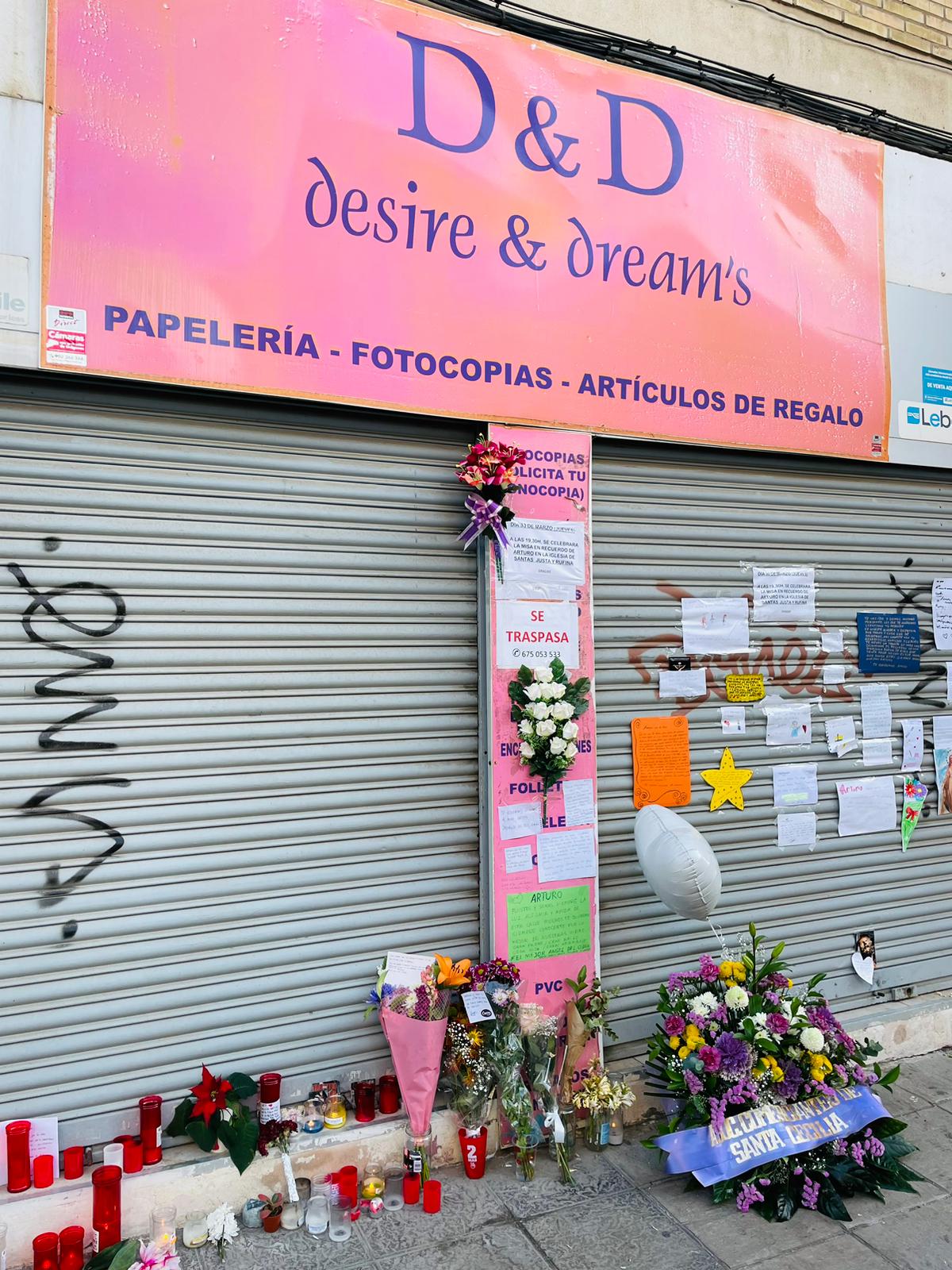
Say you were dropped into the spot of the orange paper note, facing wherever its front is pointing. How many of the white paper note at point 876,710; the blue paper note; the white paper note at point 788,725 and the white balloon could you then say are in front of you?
1

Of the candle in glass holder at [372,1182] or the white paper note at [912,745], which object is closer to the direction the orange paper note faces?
the candle in glass holder

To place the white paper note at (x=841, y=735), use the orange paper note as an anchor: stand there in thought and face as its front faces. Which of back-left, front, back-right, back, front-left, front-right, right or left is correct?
back-left

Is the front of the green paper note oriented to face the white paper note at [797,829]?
no

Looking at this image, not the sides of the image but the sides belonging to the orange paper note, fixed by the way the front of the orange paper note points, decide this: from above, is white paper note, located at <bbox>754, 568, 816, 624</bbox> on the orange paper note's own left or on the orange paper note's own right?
on the orange paper note's own left

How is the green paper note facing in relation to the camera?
toward the camera

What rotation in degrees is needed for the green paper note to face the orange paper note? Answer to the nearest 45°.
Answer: approximately 135° to its left

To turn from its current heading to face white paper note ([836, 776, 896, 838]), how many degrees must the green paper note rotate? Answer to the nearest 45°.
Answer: approximately 135° to its left

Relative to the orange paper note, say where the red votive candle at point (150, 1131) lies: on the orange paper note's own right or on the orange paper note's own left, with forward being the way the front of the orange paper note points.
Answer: on the orange paper note's own right

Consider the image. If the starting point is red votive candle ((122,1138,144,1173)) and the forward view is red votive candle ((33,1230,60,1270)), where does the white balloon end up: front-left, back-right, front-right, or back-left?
back-left

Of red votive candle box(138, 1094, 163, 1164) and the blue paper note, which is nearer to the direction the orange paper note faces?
the red votive candle

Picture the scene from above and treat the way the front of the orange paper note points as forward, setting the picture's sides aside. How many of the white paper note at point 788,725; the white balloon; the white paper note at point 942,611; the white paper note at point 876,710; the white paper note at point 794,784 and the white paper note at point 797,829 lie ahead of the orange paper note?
1

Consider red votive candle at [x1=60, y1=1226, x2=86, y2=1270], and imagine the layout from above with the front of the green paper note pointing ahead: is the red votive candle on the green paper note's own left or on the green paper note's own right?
on the green paper note's own right

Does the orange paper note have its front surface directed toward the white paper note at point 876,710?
no

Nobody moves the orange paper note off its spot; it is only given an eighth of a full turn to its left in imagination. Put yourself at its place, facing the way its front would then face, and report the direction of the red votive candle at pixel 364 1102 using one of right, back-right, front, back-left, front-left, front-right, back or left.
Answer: right

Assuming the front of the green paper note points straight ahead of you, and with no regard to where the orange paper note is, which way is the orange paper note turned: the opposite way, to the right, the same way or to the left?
the same way

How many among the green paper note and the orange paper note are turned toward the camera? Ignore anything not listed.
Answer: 2

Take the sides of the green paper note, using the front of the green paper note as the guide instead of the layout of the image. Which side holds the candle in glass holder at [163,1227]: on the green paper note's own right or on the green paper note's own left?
on the green paper note's own right

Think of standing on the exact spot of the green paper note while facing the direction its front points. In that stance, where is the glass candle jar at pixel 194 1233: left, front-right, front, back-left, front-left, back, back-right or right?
front-right

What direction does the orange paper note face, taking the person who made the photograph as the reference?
facing the viewer
